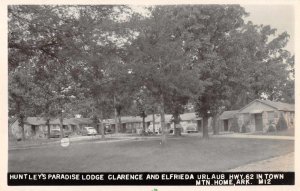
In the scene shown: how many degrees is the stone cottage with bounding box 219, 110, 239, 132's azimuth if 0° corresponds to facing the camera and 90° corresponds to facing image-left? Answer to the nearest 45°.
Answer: approximately 45°
